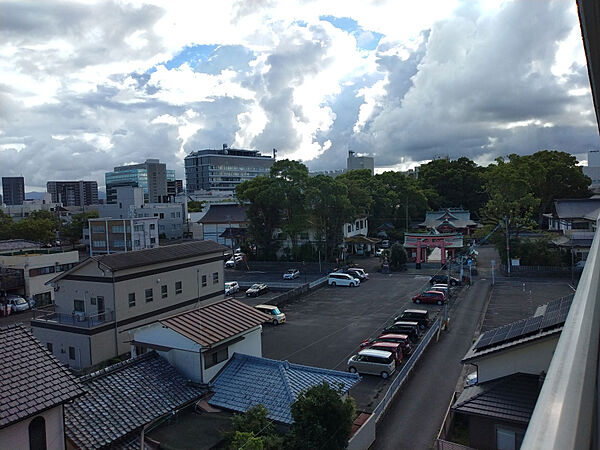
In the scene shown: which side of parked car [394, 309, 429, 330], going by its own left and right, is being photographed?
left

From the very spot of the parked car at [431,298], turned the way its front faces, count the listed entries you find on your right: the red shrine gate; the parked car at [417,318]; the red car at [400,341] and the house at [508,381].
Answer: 1

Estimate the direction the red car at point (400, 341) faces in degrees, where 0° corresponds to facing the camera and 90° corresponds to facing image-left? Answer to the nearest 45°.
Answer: approximately 90°

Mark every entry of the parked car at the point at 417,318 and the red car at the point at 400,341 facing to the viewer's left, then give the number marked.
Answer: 2

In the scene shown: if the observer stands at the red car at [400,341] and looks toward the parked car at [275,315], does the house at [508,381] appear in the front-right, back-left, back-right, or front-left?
back-left

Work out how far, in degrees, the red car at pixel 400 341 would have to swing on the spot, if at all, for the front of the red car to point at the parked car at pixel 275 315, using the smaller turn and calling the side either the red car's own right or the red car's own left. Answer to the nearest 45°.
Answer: approximately 45° to the red car's own right

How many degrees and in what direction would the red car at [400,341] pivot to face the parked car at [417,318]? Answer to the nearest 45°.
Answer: approximately 90° to its right

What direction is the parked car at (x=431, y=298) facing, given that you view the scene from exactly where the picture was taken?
facing to the left of the viewer

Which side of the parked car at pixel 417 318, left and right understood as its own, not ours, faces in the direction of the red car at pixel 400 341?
left

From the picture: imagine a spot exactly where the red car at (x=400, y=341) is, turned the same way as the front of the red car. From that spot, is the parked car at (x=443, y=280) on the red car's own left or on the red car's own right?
on the red car's own right
